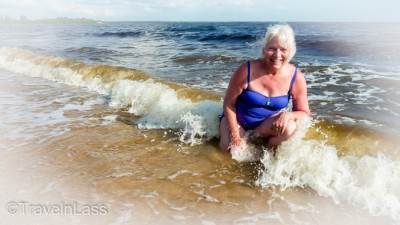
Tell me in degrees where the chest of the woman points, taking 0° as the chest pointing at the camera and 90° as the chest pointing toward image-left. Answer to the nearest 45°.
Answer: approximately 0°

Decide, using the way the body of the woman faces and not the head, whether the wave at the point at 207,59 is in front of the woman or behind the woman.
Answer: behind

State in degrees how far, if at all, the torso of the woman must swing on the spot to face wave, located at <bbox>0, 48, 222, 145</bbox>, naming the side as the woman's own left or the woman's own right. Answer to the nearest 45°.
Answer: approximately 135° to the woman's own right
